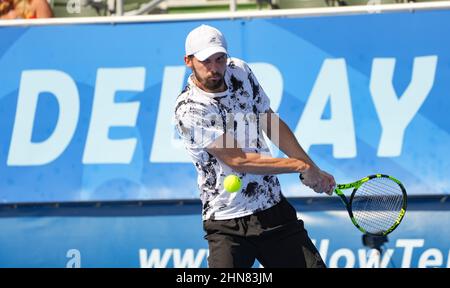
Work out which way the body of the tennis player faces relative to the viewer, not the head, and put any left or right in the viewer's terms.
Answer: facing the viewer and to the right of the viewer
